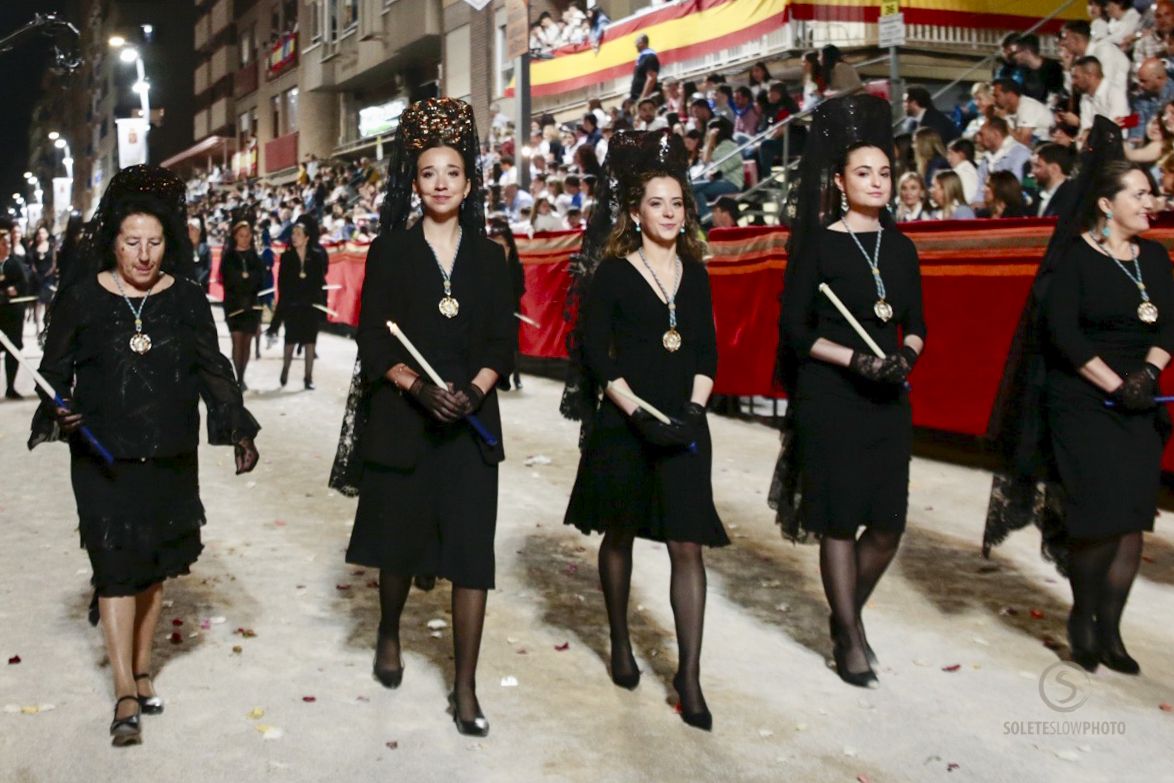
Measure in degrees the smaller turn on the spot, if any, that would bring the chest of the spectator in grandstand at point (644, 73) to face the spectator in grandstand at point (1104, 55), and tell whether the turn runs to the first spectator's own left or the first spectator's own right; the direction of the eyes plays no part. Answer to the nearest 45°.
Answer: approximately 90° to the first spectator's own left

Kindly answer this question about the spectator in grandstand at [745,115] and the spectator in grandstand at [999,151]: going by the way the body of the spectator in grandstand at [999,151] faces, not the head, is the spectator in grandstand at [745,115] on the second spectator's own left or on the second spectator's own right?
on the second spectator's own right

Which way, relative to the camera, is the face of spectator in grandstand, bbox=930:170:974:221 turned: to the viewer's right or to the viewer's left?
to the viewer's left

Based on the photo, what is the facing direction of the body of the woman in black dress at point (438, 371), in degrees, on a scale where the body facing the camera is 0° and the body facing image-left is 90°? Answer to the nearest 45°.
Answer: approximately 0°

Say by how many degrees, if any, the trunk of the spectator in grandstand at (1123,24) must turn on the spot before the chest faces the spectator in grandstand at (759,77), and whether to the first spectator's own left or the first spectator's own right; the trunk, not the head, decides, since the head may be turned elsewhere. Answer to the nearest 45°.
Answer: approximately 90° to the first spectator's own right

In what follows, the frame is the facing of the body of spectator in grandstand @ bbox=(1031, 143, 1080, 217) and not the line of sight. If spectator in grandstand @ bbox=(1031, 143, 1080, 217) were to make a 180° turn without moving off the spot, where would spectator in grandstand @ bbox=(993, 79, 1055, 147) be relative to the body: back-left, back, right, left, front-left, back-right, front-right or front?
front-left

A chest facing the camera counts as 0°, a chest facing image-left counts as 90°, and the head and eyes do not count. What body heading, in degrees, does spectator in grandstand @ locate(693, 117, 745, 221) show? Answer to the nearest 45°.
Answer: approximately 90°

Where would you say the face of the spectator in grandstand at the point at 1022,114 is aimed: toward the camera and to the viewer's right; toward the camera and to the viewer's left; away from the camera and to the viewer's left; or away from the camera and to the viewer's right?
toward the camera and to the viewer's left

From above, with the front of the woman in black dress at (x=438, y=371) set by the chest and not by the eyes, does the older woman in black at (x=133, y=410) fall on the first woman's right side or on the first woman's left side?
on the first woman's right side

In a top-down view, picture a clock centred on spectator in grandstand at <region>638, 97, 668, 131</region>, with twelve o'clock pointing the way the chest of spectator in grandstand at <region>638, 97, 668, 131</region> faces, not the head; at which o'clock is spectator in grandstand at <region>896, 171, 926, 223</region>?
spectator in grandstand at <region>896, 171, 926, 223</region> is roughly at 10 o'clock from spectator in grandstand at <region>638, 97, 668, 131</region>.

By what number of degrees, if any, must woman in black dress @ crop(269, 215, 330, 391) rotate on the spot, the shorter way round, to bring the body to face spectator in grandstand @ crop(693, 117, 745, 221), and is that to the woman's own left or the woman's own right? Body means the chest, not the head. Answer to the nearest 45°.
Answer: approximately 90° to the woman's own left

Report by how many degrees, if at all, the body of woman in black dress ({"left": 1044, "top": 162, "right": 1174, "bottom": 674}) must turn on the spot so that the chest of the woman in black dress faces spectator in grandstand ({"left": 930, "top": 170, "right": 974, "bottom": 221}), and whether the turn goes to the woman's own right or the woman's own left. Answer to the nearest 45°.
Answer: approximately 135° to the woman's own left

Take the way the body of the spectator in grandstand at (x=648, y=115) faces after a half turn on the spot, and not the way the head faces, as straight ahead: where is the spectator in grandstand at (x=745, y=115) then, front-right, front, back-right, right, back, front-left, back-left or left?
right

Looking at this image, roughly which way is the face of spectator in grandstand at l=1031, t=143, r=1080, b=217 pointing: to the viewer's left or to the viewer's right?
to the viewer's left

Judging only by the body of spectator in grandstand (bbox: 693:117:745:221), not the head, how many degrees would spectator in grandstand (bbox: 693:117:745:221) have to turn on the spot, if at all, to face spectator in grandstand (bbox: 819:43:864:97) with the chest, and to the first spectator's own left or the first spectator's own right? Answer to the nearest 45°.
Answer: approximately 135° to the first spectator's own right
